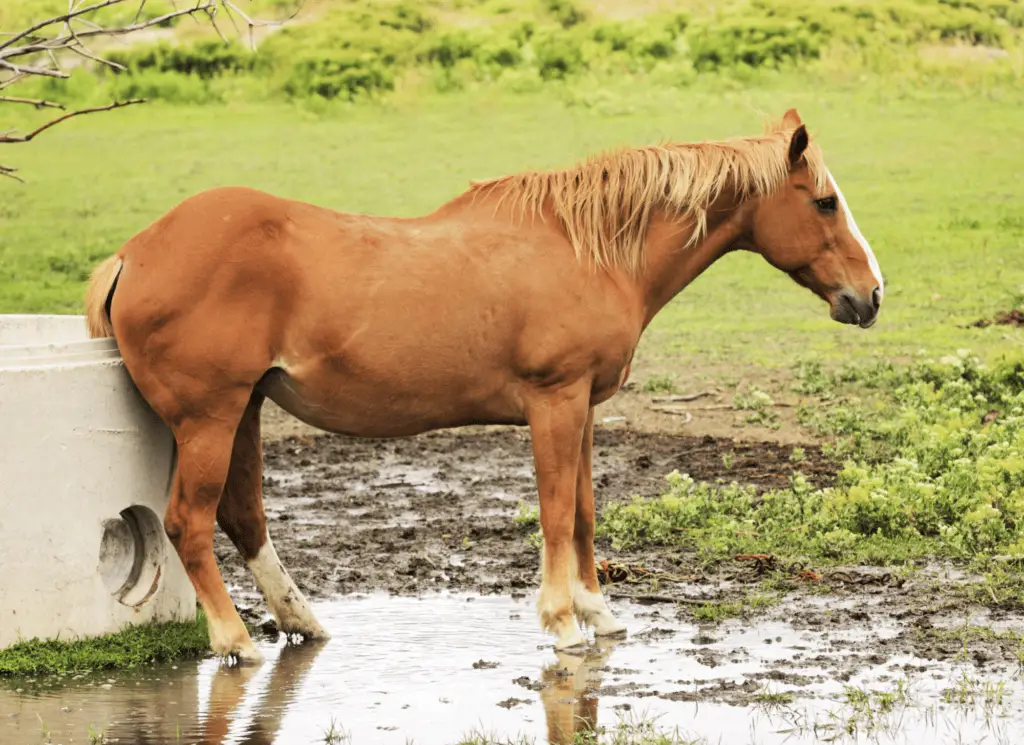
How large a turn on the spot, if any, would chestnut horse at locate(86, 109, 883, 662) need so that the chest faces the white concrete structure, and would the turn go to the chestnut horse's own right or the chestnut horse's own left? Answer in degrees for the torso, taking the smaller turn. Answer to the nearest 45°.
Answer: approximately 180°

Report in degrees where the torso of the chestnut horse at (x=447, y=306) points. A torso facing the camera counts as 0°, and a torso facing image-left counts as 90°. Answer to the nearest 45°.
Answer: approximately 270°

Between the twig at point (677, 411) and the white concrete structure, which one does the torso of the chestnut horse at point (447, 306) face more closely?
the twig

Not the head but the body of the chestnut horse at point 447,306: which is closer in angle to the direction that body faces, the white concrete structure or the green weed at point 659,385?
the green weed

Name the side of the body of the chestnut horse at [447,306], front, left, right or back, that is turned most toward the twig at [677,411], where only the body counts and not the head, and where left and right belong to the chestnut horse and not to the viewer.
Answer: left

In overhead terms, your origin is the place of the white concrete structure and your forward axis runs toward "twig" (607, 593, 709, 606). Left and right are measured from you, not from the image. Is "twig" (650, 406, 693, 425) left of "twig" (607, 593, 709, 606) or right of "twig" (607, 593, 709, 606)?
left

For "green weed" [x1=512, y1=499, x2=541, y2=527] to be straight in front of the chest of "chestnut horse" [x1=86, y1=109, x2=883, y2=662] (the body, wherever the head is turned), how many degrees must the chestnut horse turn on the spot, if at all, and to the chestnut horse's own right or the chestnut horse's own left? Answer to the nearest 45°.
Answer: approximately 90° to the chestnut horse's own left

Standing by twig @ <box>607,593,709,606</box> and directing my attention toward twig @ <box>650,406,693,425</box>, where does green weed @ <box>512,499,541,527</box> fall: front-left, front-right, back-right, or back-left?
front-left

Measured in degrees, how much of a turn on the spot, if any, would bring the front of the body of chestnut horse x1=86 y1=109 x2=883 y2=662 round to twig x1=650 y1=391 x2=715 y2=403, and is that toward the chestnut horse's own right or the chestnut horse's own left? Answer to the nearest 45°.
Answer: approximately 90° to the chestnut horse's own left
